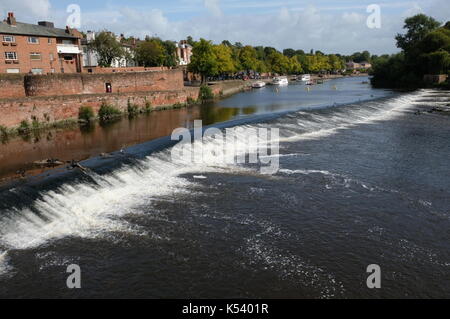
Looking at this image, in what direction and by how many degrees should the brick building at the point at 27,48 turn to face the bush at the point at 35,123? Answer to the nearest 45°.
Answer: approximately 45° to its right

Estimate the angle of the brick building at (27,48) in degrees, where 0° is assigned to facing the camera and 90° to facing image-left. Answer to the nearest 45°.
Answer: approximately 315°

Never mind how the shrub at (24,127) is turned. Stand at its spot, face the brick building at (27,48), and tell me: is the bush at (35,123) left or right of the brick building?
right
